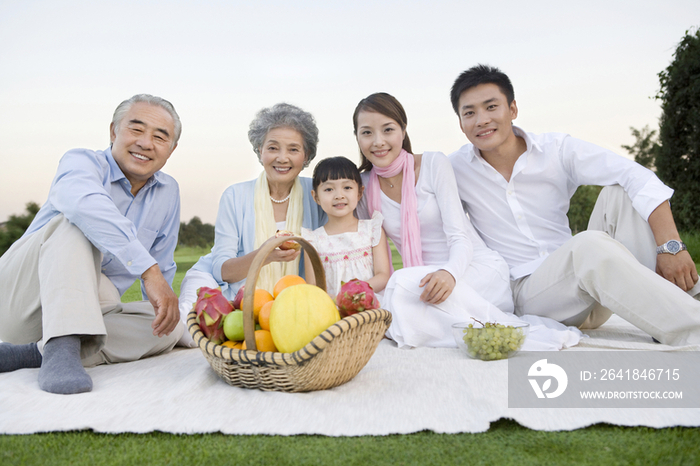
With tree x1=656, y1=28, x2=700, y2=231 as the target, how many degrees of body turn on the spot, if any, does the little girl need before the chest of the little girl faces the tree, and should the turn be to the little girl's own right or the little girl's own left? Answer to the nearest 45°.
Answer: approximately 135° to the little girl's own left

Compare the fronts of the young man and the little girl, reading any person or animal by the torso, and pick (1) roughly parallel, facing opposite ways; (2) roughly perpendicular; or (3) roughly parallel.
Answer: roughly parallel

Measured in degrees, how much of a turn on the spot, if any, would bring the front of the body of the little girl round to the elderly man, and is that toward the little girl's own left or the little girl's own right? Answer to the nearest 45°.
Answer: approximately 45° to the little girl's own right

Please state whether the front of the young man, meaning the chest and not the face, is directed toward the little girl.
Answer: no

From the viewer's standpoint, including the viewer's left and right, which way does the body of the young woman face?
facing the viewer and to the left of the viewer

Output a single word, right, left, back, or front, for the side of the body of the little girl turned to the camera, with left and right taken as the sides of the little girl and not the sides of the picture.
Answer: front

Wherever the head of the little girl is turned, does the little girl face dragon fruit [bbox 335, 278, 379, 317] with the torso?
yes

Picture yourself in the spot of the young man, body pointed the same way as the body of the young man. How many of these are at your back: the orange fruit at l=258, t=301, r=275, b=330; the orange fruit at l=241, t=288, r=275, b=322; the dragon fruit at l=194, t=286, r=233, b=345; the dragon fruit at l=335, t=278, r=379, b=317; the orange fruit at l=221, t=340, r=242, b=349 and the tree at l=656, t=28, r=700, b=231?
1

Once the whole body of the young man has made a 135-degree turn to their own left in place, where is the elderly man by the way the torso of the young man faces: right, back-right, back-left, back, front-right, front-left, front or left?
back

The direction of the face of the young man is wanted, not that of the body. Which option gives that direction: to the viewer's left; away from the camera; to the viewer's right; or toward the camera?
toward the camera

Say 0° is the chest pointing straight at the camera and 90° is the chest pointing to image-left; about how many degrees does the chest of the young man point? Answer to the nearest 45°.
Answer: approximately 0°

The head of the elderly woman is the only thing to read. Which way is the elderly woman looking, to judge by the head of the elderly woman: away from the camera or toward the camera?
toward the camera

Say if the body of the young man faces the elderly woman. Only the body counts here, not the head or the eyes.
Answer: no
